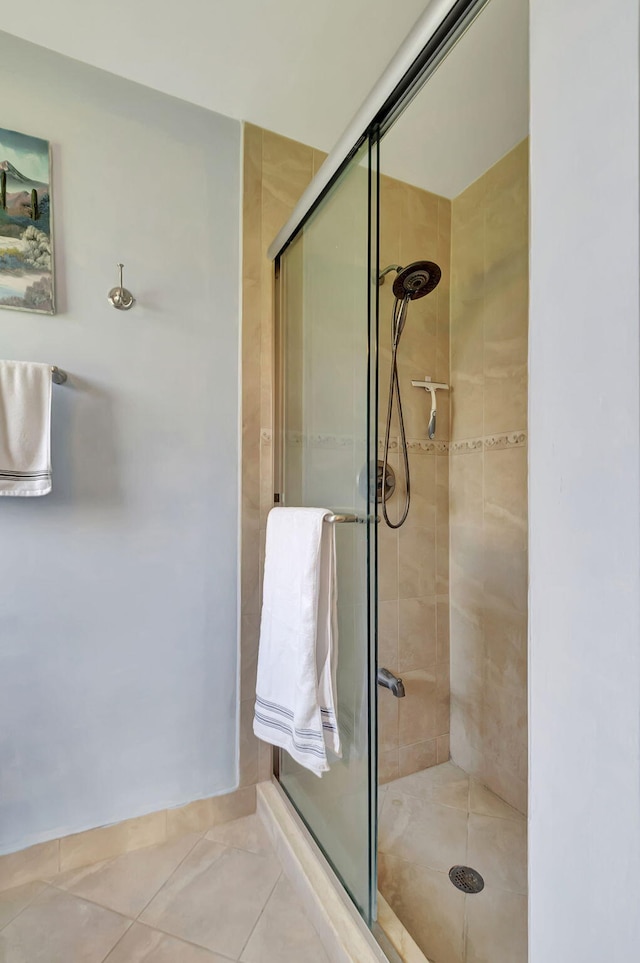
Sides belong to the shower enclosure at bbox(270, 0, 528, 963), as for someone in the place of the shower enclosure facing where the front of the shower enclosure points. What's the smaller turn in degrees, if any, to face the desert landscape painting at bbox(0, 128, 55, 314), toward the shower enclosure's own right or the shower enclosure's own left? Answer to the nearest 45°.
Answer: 0° — it already faces it

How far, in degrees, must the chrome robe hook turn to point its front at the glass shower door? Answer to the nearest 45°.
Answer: approximately 45° to its left

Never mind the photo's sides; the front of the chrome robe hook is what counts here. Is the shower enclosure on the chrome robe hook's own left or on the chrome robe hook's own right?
on the chrome robe hook's own left

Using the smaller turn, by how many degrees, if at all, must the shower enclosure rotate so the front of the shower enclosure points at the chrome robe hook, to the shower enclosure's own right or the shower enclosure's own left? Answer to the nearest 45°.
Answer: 0° — it already faces it

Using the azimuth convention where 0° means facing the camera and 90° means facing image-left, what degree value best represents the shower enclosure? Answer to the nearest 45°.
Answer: approximately 45°
